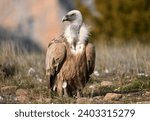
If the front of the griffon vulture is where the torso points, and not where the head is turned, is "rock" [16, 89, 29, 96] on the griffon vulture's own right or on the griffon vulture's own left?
on the griffon vulture's own right

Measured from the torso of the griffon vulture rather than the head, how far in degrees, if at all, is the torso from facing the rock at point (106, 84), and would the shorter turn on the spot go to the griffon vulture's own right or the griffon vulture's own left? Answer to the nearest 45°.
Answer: approximately 135° to the griffon vulture's own left

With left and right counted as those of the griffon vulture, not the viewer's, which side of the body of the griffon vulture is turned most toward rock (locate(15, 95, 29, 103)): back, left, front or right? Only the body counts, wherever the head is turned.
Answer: right

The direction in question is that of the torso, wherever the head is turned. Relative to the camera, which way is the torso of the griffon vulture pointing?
toward the camera
